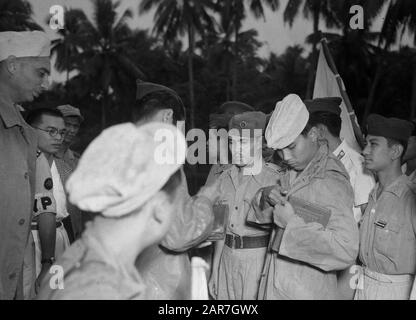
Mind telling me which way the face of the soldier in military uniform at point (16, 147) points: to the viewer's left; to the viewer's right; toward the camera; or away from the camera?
to the viewer's right

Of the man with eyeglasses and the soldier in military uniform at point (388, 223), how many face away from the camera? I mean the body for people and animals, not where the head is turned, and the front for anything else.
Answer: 0

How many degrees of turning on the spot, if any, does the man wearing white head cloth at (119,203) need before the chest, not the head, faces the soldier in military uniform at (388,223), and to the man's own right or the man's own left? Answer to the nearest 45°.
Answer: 0° — they already face them

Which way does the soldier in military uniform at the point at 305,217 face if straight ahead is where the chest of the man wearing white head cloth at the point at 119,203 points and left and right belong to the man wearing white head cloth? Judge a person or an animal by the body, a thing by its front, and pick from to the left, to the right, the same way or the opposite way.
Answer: the opposite way

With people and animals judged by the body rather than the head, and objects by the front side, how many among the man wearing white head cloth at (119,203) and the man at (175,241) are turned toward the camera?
0

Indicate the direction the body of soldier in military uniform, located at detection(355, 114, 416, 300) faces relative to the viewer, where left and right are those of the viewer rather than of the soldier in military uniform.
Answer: facing the viewer and to the left of the viewer

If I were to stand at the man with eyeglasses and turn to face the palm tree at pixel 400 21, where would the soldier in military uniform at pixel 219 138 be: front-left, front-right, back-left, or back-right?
front-right

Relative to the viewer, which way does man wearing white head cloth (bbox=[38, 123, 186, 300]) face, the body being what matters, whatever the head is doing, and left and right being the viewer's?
facing away from the viewer and to the right of the viewer

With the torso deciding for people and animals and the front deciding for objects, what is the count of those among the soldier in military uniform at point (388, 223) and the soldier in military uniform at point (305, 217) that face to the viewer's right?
0

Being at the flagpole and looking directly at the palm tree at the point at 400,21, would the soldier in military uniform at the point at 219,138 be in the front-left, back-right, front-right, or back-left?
back-left

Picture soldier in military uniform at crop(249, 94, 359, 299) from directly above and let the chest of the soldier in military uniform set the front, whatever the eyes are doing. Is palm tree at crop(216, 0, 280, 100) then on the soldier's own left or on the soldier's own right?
on the soldier's own right

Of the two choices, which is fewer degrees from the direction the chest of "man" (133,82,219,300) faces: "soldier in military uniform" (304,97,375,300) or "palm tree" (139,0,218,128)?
the soldier in military uniform

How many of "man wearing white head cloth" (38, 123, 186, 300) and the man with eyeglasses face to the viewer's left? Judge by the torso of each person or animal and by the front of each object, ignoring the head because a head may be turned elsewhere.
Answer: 0

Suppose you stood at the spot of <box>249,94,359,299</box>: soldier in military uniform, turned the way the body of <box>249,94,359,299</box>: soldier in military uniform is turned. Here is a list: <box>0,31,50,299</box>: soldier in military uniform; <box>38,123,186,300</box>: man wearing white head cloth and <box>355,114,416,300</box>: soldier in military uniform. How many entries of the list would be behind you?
1
